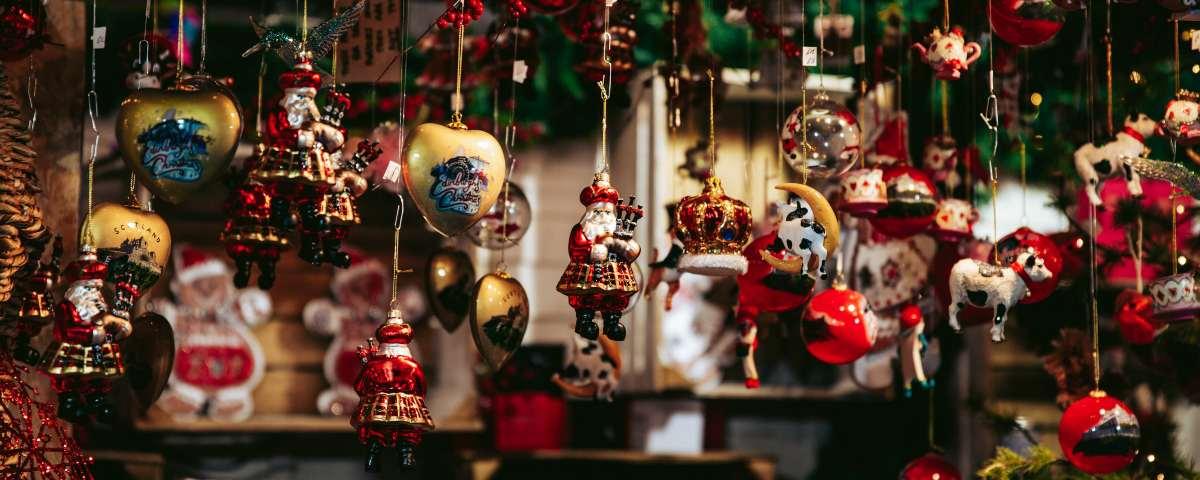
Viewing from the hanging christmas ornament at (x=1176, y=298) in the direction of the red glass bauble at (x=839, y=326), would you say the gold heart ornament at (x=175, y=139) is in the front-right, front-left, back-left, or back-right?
front-left

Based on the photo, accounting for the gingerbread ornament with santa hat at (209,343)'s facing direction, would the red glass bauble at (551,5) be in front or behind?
in front

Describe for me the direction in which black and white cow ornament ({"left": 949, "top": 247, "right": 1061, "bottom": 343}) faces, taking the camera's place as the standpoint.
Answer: facing to the right of the viewer

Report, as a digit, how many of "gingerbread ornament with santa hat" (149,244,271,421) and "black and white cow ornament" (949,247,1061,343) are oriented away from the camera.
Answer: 0

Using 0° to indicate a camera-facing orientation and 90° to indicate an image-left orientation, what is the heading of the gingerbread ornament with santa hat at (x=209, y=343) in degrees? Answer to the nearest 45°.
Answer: approximately 0°

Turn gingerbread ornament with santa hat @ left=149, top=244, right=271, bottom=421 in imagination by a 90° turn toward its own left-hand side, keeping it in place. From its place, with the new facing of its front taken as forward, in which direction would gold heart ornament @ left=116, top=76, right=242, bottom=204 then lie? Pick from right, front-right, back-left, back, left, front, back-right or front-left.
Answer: right

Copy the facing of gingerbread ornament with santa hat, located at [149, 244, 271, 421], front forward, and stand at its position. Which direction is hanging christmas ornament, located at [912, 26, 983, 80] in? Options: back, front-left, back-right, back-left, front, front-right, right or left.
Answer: front-left
